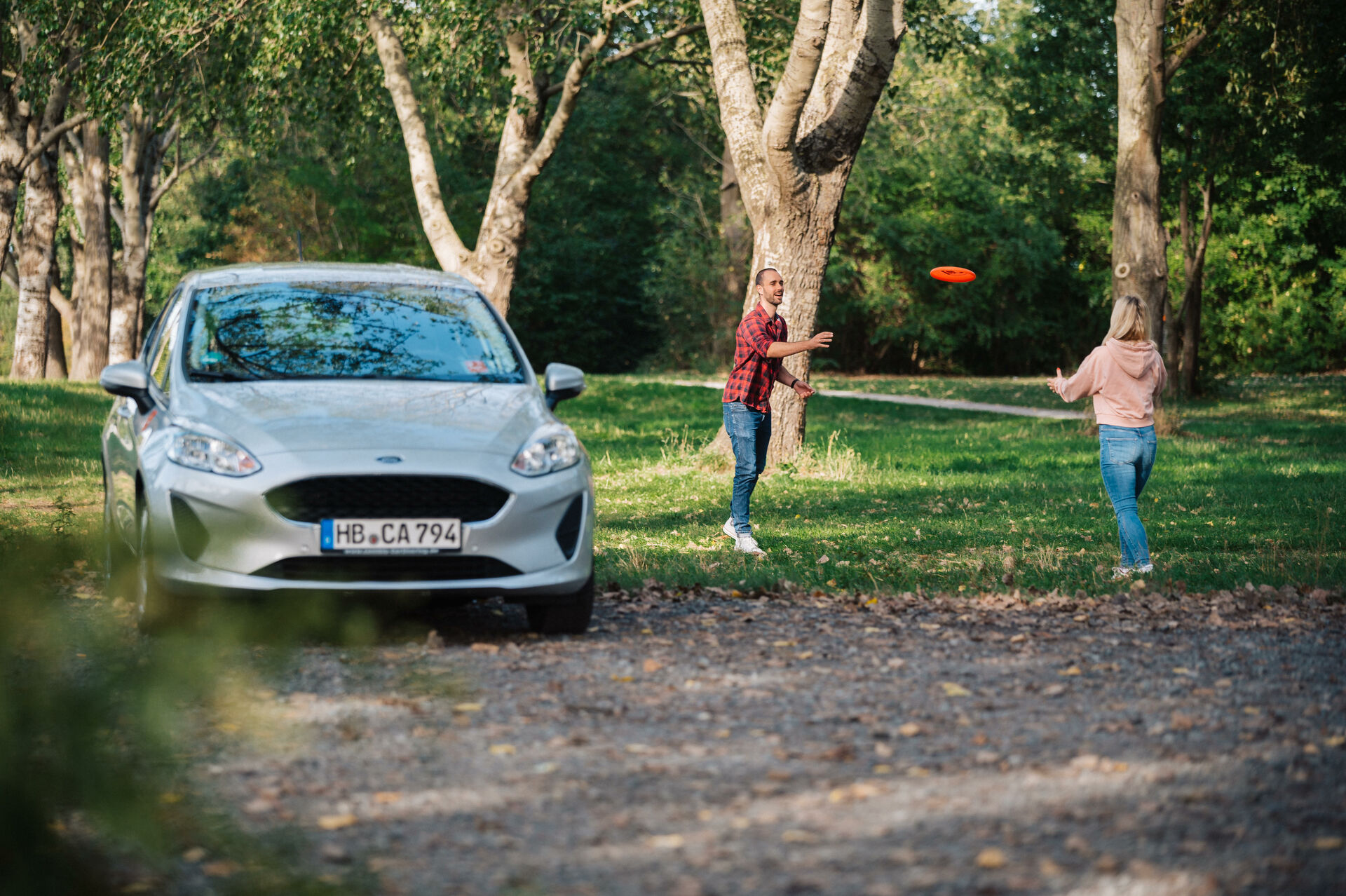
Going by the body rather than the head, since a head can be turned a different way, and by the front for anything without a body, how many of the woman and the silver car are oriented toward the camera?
1

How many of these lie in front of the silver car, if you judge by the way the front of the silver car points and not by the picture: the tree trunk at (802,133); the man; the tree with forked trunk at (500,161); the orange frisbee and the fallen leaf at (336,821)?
1

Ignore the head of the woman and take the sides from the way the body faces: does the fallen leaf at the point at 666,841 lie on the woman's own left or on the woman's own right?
on the woman's own left

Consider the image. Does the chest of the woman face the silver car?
no

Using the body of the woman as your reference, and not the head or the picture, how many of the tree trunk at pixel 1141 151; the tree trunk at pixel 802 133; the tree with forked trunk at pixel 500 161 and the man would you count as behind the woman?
0

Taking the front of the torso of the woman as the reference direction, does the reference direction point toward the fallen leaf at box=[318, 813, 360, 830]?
no

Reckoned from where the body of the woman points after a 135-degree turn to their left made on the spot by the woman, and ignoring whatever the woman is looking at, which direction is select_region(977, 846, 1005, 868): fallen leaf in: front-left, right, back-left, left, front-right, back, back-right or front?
front

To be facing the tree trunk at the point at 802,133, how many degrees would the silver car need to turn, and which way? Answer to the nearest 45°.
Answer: approximately 135° to its left

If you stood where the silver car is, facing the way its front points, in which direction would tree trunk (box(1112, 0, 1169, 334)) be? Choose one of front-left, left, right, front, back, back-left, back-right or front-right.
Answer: back-left

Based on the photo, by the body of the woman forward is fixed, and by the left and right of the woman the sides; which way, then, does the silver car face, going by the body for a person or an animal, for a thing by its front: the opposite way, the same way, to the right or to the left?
the opposite way

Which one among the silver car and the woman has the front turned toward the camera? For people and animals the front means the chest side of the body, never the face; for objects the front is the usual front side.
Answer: the silver car

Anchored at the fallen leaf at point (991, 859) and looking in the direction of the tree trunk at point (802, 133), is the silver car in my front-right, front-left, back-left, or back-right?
front-left

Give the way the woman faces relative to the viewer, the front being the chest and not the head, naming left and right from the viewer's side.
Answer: facing away from the viewer and to the left of the viewer

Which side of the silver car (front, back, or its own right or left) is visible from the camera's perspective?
front

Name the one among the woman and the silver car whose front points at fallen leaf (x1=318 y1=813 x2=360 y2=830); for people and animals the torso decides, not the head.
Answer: the silver car
